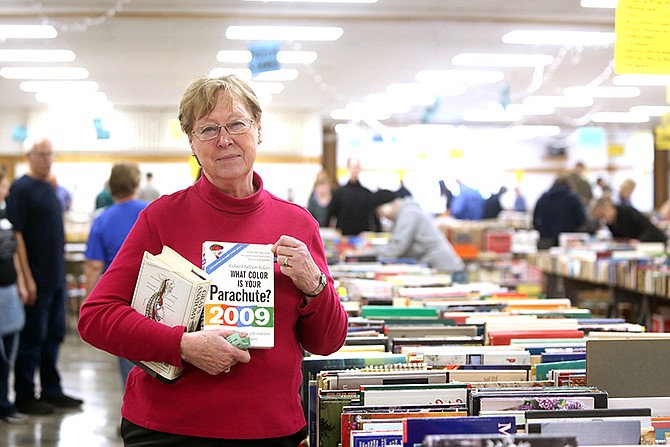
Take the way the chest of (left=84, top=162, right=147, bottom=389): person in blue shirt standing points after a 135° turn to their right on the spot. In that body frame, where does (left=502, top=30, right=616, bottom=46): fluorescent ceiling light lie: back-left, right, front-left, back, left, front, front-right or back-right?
left

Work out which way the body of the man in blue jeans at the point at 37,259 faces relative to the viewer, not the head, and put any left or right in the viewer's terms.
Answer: facing the viewer and to the right of the viewer

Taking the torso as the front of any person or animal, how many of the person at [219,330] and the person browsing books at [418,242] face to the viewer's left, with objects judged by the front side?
1

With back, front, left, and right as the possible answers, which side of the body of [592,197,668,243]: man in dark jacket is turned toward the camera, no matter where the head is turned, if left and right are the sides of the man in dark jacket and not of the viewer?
left

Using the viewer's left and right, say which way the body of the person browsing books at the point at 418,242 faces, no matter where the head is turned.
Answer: facing to the left of the viewer

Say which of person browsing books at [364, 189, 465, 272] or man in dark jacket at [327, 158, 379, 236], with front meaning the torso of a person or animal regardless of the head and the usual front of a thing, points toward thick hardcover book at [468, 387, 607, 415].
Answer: the man in dark jacket

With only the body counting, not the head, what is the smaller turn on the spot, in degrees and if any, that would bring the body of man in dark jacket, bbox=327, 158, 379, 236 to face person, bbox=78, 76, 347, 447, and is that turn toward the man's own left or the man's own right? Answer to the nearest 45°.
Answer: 0° — they already face them

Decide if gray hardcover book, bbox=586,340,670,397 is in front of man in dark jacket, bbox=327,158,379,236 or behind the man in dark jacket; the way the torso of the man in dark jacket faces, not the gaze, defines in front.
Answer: in front

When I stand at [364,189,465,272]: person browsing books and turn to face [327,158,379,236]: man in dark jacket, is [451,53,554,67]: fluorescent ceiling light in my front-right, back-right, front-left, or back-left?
front-right

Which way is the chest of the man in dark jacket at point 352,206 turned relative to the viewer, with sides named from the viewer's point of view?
facing the viewer

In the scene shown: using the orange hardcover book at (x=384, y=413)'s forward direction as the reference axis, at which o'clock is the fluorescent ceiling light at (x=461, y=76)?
The fluorescent ceiling light is roughly at 6 o'clock from the orange hardcover book.

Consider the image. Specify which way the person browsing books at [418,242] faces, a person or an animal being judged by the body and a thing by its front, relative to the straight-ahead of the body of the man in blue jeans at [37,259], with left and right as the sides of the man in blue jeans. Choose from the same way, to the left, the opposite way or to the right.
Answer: the opposite way

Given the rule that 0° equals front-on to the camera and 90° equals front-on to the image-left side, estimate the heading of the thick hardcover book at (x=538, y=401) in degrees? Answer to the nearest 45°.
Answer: approximately 0°

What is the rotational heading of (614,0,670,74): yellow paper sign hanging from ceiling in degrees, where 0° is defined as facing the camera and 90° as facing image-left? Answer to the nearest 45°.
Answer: approximately 0°

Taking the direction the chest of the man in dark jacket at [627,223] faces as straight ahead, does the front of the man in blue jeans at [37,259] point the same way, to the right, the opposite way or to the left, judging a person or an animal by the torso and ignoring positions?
the opposite way

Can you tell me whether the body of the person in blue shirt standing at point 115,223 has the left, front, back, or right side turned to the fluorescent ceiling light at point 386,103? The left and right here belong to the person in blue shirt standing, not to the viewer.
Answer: front
